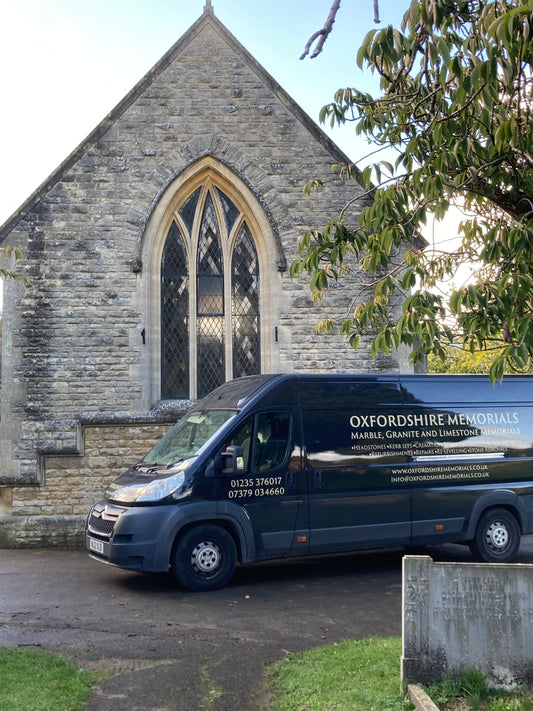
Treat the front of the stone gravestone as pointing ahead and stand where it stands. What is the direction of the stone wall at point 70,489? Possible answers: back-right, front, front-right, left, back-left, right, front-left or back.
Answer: back-right

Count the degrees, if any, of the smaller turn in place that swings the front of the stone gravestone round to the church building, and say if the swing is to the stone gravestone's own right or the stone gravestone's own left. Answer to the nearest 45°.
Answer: approximately 135° to the stone gravestone's own right

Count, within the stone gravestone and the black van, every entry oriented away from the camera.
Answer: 0

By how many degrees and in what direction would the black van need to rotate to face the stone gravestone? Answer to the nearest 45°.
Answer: approximately 45° to its left

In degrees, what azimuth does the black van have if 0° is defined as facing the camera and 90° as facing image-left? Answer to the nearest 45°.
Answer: approximately 45°

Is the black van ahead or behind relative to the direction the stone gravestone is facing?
behind

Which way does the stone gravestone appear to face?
toward the camera
